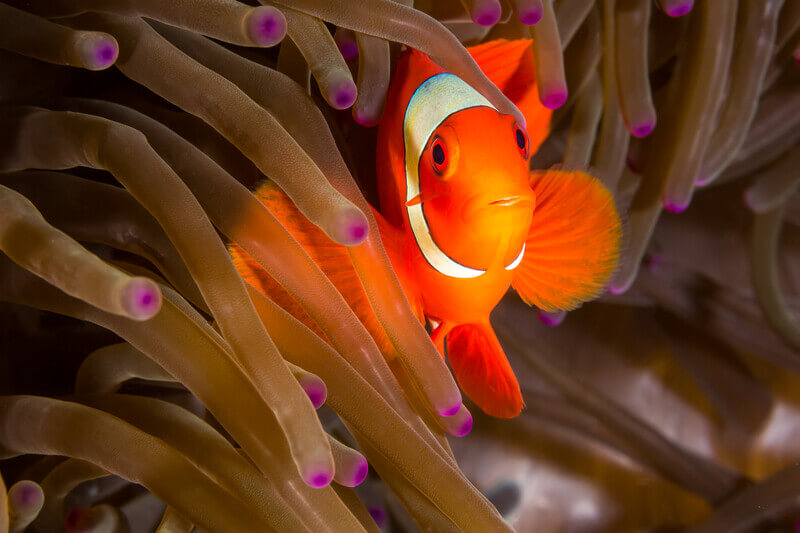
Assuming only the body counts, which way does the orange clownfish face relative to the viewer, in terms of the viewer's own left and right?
facing the viewer and to the right of the viewer
